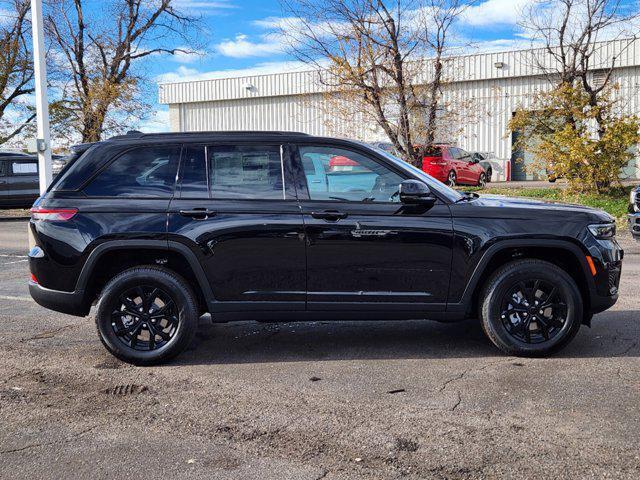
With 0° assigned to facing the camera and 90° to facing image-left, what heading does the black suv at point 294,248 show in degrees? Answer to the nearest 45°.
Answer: approximately 270°

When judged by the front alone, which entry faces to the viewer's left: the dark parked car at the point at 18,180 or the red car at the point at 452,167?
the dark parked car

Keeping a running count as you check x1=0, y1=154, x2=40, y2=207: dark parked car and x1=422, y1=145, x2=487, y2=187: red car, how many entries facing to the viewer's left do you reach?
1

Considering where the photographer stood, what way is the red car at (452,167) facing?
facing away from the viewer and to the right of the viewer

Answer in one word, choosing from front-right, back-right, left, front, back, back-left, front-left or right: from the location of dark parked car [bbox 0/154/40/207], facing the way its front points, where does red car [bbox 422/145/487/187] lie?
back

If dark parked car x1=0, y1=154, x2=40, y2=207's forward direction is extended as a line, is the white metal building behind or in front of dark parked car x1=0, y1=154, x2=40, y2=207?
behind

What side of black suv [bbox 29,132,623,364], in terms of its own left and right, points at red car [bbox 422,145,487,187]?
left

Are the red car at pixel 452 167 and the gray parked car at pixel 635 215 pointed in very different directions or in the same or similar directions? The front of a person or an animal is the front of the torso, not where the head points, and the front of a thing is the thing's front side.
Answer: very different directions

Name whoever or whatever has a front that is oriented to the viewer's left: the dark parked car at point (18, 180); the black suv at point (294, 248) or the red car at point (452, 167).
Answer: the dark parked car

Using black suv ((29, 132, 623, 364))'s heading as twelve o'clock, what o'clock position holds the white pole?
The white pole is roughly at 8 o'clock from the black suv.

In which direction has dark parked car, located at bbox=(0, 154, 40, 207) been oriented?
to the viewer's left

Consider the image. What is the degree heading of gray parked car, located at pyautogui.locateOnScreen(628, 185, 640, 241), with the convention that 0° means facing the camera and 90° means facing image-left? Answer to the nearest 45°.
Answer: approximately 45°

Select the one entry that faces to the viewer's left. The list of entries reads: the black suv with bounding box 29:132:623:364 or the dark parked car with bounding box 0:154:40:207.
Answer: the dark parked car

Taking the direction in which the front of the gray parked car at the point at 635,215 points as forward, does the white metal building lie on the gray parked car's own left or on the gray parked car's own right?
on the gray parked car's own right
